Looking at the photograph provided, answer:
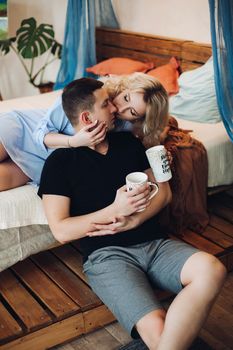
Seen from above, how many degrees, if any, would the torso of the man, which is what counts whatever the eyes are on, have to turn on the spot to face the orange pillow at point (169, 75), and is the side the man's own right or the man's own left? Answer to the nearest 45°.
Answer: approximately 135° to the man's own left

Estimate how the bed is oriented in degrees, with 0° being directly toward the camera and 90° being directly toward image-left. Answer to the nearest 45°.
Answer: approximately 45°

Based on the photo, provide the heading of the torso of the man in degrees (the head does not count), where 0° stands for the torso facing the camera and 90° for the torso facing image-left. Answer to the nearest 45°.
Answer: approximately 315°

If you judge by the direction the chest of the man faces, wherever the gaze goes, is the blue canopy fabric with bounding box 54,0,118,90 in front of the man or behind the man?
behind

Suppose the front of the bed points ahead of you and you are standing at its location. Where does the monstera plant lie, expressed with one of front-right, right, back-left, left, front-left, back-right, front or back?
back-right

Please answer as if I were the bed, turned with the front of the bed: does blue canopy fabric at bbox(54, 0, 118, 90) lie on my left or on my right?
on my right

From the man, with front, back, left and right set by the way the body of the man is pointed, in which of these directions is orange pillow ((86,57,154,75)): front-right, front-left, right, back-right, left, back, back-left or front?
back-left

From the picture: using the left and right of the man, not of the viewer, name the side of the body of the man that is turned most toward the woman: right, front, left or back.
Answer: back
